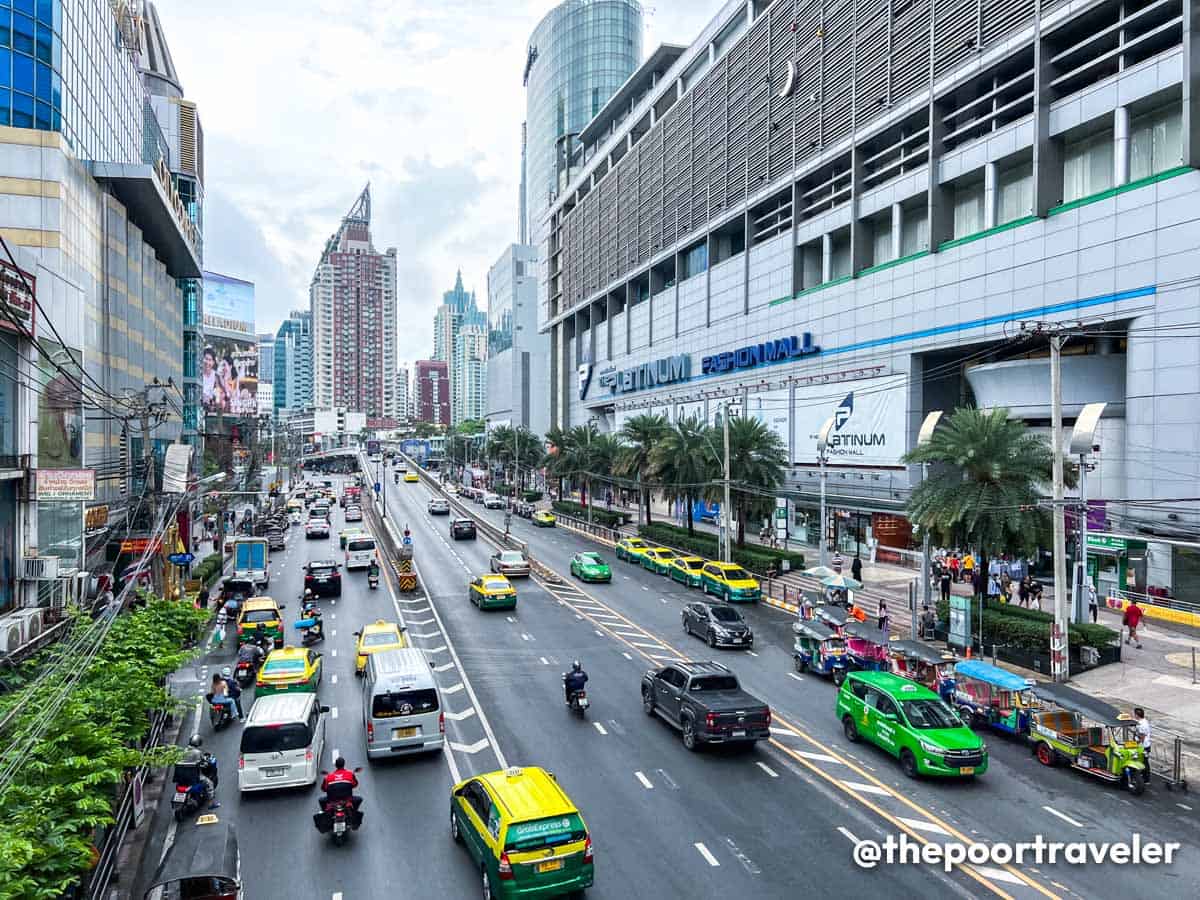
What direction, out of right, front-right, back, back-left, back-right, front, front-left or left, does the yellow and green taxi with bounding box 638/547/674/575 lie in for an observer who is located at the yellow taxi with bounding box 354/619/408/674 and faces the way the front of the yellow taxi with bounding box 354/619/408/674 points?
front-right

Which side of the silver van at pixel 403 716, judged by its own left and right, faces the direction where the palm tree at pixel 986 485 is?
right

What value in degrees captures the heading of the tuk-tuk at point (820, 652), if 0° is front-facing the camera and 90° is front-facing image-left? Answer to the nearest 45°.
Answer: approximately 315°

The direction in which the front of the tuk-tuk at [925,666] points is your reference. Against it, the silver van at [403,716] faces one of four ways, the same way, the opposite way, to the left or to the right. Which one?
the opposite way

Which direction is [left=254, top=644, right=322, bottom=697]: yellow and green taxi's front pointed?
away from the camera

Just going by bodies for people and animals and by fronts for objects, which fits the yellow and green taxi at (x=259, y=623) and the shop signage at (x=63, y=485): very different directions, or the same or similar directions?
very different directions

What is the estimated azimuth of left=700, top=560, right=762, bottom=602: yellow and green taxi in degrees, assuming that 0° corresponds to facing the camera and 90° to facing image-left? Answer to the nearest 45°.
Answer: approximately 315°

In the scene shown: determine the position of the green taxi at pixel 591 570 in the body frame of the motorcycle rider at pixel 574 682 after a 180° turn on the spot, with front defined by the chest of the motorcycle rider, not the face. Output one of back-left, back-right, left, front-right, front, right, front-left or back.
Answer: back

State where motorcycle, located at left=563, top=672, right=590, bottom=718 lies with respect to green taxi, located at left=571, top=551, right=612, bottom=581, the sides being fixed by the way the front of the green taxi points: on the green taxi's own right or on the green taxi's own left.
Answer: on the green taxi's own right

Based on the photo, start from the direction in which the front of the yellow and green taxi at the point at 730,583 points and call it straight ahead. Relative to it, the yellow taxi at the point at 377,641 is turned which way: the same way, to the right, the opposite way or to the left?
the opposite way

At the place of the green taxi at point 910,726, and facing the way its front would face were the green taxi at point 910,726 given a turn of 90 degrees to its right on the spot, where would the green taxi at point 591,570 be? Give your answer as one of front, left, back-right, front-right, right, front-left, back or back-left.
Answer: right

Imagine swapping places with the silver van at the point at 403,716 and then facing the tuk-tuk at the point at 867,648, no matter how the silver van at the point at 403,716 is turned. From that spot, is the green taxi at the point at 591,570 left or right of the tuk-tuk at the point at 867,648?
left

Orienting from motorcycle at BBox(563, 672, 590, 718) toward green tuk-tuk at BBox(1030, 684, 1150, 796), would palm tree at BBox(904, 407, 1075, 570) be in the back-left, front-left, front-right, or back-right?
front-left

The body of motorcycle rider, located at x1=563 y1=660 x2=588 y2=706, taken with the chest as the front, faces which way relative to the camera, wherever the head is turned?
away from the camera

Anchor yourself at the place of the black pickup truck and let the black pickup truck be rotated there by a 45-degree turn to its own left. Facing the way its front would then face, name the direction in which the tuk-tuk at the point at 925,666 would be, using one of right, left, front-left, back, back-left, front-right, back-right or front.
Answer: back-right
